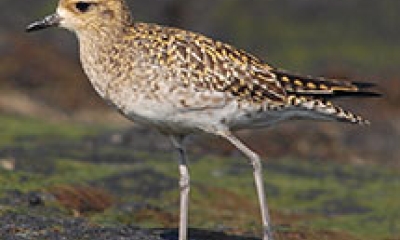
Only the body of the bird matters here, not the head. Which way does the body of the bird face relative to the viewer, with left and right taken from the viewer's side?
facing to the left of the viewer
